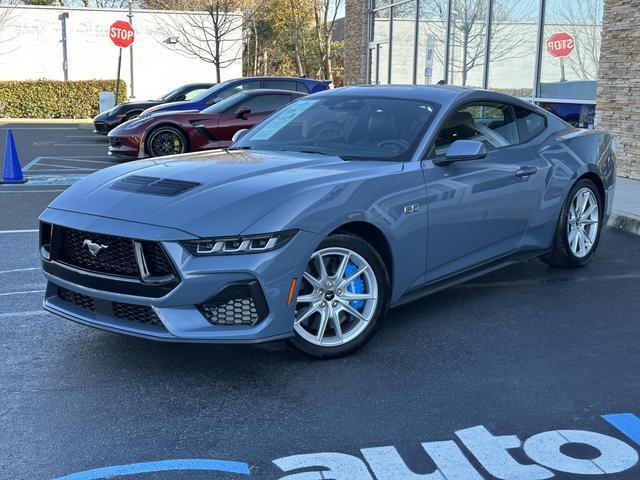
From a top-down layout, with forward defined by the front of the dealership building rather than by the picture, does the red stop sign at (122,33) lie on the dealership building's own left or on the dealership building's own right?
on the dealership building's own right

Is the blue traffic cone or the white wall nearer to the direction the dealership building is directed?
the blue traffic cone

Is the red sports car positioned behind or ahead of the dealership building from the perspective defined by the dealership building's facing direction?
ahead

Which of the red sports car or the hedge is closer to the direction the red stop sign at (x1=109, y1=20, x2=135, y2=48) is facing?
the red sports car

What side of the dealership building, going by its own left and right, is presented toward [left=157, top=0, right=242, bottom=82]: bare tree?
right

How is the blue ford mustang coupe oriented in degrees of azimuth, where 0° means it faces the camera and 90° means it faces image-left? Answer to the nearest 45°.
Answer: approximately 45°

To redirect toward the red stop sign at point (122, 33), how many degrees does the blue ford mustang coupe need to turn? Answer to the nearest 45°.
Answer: approximately 135° to its right

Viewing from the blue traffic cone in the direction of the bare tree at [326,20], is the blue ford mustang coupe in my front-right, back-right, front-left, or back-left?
back-right

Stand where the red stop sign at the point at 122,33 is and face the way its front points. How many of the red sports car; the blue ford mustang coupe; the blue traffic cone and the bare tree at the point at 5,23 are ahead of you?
3

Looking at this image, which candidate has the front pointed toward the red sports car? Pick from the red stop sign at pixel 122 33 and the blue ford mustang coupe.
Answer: the red stop sign

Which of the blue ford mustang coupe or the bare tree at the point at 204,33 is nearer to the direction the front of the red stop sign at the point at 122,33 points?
the blue ford mustang coupe

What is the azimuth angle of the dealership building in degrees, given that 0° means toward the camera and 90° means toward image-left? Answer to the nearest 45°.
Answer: approximately 45°

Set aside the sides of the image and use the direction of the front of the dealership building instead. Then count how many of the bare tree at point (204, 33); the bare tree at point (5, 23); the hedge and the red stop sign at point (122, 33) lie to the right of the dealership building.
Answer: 4
